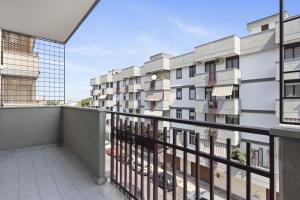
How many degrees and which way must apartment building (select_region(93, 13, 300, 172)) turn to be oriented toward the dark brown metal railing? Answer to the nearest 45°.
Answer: approximately 45° to its left

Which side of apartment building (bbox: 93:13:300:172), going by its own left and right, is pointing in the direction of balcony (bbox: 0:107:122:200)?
front

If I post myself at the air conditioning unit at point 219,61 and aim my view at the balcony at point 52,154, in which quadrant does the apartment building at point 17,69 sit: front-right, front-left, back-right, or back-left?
front-right

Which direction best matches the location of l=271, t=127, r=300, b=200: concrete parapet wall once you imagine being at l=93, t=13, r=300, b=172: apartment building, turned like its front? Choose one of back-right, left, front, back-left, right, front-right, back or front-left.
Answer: front-left

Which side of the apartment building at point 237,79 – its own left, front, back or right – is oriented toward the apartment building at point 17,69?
front

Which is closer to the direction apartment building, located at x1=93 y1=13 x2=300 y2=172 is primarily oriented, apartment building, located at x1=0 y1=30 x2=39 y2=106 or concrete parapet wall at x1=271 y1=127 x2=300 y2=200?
the apartment building

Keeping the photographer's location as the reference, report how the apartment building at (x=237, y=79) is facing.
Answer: facing the viewer and to the left of the viewer
